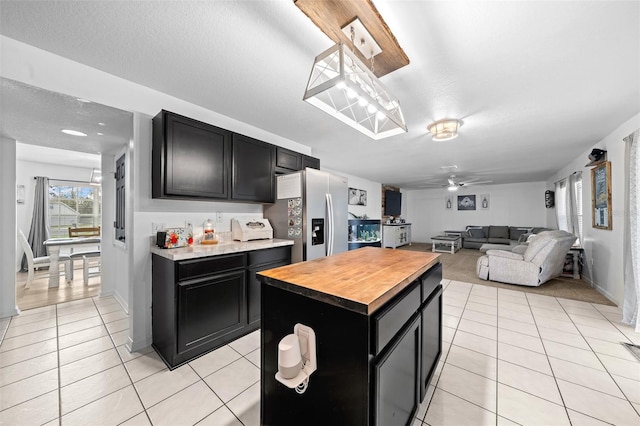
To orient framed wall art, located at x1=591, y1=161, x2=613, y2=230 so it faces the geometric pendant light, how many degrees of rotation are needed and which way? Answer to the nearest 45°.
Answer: approximately 45° to its left

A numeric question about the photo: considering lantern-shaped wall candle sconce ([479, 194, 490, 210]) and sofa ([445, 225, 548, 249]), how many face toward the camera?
2

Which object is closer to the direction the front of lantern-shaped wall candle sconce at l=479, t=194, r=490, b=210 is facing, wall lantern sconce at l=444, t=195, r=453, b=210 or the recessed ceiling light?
the recessed ceiling light

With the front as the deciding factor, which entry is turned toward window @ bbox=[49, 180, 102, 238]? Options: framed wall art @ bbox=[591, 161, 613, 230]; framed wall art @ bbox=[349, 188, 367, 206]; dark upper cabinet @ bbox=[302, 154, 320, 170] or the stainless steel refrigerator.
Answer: framed wall art @ bbox=[591, 161, 613, 230]

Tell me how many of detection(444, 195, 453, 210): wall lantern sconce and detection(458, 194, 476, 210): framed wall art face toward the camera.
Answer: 2

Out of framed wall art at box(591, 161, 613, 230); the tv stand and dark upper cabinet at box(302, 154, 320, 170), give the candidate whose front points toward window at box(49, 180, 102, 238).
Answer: the framed wall art

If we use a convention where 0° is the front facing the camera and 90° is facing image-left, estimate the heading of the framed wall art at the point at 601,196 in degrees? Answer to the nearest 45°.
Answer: approximately 45°

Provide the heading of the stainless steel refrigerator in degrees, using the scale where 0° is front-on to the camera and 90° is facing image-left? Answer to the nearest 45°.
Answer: approximately 315°
